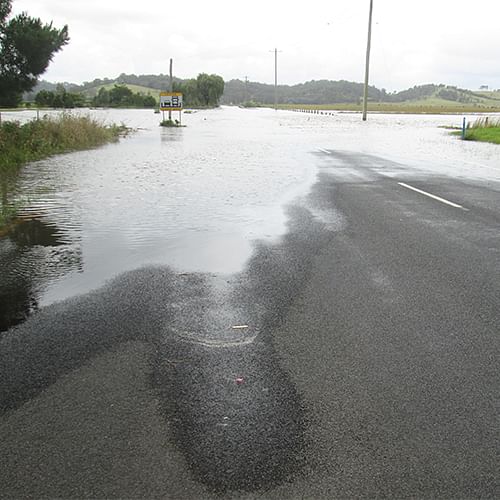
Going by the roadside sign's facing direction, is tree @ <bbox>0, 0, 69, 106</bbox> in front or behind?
in front

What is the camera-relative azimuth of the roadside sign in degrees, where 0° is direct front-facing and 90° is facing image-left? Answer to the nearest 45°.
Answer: approximately 0°
